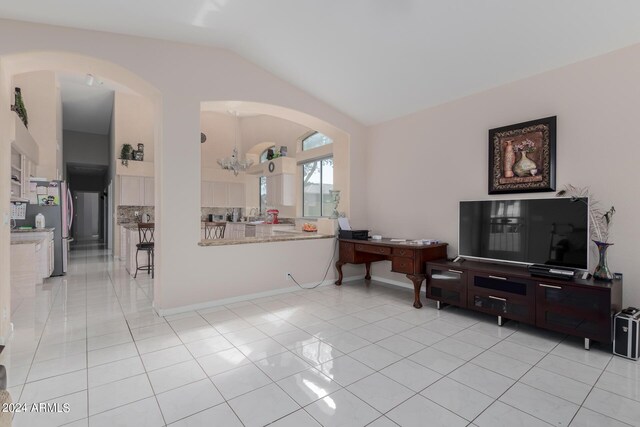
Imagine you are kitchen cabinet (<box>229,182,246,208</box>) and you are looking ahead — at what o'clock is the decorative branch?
The decorative branch is roughly at 11 o'clock from the kitchen cabinet.

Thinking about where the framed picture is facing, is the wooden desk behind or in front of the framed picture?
in front

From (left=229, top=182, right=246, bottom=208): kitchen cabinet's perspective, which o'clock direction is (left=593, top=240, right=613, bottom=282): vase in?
The vase is roughly at 11 o'clock from the kitchen cabinet.

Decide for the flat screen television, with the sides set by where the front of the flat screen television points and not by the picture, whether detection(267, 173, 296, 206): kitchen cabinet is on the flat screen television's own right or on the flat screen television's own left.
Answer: on the flat screen television's own right

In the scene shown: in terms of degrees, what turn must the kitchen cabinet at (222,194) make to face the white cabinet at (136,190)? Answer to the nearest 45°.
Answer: approximately 90° to its right

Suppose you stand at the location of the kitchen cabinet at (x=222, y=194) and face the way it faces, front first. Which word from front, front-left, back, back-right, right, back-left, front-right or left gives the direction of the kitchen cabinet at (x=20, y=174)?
front-right

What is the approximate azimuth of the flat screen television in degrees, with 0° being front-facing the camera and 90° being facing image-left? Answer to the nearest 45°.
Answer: approximately 45°

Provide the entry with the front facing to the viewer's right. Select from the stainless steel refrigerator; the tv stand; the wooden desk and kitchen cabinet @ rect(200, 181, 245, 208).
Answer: the stainless steel refrigerator

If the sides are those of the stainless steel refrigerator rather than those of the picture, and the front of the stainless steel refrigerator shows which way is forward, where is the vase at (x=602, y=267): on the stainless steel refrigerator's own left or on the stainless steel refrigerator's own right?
on the stainless steel refrigerator's own right

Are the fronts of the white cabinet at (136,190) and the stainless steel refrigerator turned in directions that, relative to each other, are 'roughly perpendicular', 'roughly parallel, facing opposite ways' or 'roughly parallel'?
roughly perpendicular

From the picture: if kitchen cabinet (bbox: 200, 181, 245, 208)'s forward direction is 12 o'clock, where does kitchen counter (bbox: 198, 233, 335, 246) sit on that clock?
The kitchen counter is roughly at 12 o'clock from the kitchen cabinet.

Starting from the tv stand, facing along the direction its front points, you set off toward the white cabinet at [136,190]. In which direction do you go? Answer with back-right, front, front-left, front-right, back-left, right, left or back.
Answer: front-right

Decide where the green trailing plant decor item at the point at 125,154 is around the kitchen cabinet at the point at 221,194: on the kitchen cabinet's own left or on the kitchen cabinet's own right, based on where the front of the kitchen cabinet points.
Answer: on the kitchen cabinet's own right
